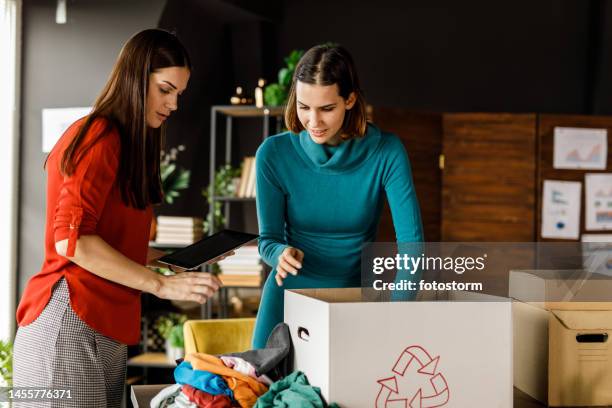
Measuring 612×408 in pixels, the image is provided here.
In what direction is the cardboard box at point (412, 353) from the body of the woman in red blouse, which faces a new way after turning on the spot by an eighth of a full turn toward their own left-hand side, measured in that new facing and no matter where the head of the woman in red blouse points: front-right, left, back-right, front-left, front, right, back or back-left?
right

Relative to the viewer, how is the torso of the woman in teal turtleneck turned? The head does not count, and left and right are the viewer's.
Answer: facing the viewer

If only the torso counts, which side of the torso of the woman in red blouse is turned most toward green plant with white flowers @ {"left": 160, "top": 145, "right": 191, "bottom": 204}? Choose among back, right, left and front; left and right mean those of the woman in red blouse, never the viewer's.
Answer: left

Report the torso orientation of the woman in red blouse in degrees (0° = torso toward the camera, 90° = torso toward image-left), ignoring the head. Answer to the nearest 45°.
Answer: approximately 270°

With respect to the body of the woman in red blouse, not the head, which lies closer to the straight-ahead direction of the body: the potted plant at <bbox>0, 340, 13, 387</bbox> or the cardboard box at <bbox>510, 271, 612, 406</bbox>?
the cardboard box

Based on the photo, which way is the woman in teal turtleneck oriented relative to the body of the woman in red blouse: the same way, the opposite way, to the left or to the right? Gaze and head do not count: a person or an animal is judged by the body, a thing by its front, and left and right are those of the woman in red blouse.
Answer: to the right

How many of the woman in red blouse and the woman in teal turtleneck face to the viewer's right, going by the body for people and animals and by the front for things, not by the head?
1

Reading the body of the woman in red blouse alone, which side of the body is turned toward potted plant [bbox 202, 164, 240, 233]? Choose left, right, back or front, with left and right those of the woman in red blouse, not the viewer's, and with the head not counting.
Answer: left
